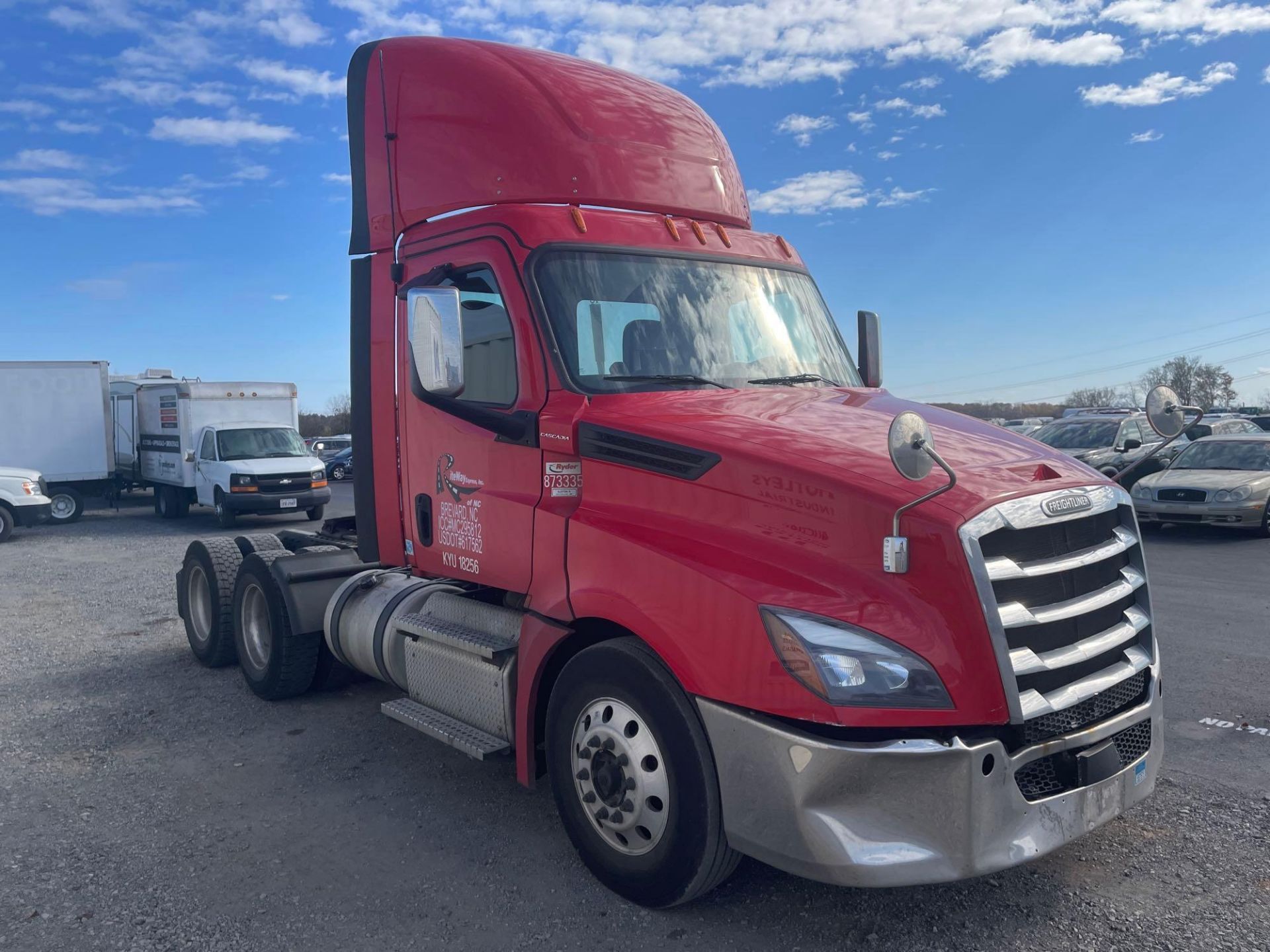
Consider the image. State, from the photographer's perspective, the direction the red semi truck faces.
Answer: facing the viewer and to the right of the viewer

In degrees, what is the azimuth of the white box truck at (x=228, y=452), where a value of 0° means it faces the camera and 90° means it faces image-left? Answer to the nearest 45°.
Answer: approximately 315°

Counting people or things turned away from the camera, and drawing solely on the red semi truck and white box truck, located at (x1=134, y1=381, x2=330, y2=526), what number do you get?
0

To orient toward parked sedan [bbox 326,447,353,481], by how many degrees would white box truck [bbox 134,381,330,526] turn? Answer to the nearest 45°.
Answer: approximately 135° to its left

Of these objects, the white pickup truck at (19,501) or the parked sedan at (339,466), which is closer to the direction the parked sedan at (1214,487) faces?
the white pickup truck

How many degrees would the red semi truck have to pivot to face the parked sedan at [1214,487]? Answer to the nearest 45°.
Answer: approximately 90° to its left

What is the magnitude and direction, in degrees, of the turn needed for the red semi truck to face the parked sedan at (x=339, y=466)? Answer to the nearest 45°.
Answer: approximately 135° to its left

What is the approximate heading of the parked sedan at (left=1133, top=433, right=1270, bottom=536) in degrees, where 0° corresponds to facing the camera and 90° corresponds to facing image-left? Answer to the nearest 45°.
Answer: approximately 45°

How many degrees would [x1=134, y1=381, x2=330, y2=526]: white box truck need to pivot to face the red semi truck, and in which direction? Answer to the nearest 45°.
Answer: approximately 45° to its right

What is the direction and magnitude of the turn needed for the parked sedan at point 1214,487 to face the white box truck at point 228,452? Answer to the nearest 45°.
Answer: approximately 45° to its right

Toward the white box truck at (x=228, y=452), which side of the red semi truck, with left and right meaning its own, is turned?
back

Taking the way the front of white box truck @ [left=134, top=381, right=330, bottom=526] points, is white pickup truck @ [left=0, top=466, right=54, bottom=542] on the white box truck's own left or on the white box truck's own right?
on the white box truck's own right
